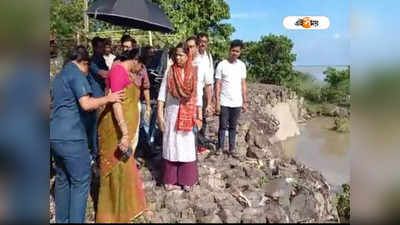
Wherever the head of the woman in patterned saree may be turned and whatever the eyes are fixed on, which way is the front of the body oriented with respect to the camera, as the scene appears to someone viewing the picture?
to the viewer's right

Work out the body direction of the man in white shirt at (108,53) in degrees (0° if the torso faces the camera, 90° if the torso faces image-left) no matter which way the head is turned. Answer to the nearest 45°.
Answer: approximately 0°

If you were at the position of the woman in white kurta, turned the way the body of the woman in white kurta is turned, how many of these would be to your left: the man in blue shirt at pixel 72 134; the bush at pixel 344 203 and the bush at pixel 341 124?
2

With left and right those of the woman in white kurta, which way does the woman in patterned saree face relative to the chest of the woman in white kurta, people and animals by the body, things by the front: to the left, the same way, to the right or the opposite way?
to the left

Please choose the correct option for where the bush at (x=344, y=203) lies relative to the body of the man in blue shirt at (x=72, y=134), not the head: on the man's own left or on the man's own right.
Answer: on the man's own right

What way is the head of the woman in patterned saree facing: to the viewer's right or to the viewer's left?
to the viewer's right

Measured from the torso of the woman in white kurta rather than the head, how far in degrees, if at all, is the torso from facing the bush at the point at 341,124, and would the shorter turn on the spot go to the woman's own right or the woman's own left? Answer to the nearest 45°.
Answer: approximately 90° to the woman's own left

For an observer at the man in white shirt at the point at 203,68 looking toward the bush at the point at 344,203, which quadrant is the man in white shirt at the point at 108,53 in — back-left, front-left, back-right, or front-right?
back-right

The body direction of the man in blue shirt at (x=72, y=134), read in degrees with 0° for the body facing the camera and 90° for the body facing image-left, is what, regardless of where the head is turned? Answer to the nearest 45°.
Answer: approximately 225°

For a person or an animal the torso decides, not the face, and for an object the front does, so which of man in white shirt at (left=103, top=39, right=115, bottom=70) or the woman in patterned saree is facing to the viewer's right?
the woman in patterned saree

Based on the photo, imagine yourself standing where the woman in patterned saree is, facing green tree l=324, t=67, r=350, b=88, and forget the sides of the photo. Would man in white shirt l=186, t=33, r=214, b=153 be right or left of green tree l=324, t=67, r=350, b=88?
left

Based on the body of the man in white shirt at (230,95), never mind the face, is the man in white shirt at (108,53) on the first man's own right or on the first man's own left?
on the first man's own right

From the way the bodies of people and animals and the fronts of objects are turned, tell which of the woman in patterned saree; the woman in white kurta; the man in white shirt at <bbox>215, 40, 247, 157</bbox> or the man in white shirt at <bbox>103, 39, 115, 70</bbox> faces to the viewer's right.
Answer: the woman in patterned saree
